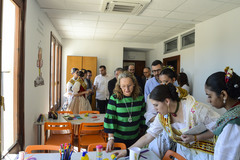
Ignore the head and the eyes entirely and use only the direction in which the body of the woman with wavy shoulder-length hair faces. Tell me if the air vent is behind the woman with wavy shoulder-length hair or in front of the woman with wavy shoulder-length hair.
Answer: behind

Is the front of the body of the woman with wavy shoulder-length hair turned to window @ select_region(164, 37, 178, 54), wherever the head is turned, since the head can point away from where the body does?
no

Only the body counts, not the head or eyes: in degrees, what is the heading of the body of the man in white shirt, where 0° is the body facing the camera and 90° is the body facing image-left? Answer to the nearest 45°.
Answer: approximately 45°

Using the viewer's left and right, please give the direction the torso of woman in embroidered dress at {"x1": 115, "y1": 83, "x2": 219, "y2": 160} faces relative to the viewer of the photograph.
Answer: facing the viewer and to the left of the viewer

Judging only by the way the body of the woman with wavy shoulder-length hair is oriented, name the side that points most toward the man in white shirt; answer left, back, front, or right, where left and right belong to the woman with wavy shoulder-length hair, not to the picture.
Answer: back

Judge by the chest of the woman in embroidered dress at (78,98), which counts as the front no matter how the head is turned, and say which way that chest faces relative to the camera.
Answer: to the viewer's right

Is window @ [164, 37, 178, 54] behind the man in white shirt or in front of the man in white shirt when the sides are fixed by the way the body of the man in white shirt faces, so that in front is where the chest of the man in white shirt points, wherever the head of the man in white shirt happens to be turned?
behind

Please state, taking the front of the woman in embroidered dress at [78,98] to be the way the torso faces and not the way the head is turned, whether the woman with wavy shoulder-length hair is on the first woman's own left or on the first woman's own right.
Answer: on the first woman's own right

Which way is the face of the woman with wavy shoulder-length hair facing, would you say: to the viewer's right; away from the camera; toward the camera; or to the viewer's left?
toward the camera

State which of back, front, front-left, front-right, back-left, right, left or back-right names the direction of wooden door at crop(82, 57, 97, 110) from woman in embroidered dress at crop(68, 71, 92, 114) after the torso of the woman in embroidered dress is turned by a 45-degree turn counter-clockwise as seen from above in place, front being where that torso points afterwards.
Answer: front-left

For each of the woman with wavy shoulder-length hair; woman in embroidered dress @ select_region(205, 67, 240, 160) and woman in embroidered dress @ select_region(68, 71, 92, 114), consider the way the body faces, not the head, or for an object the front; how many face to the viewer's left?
1

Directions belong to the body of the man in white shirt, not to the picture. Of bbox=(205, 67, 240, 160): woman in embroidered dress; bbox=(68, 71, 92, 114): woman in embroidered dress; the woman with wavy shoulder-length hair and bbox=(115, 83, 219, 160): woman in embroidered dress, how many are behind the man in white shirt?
0

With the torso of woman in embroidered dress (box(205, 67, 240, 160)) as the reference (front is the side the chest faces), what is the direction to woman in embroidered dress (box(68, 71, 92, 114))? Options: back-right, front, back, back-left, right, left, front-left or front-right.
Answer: front-right

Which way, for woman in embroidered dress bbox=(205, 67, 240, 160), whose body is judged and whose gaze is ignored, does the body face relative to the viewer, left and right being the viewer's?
facing to the left of the viewer

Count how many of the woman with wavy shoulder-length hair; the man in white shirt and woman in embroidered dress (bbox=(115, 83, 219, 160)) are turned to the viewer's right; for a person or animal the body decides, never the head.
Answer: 0

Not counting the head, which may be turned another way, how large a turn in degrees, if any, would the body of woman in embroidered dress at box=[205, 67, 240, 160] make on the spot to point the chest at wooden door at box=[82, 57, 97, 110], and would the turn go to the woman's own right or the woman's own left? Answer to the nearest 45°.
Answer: approximately 45° to the woman's own right

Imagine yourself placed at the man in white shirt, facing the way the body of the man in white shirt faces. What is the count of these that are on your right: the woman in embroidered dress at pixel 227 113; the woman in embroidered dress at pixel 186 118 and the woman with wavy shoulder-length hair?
0

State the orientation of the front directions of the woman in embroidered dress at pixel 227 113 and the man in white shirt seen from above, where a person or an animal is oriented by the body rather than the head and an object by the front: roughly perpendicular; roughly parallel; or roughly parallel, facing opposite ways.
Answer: roughly perpendicular

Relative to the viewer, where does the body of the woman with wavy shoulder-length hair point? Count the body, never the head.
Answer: toward the camera
